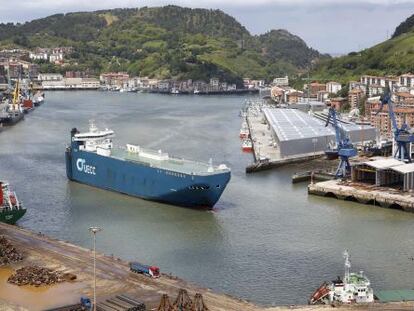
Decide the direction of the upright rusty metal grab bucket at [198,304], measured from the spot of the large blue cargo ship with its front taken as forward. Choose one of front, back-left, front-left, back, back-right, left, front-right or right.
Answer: front-right

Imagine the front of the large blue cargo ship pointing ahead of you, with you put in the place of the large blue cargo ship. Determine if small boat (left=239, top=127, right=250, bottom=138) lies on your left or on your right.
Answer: on your left

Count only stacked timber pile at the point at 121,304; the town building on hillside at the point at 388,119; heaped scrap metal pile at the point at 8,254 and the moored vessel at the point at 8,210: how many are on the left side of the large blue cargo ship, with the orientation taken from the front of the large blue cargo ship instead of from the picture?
1

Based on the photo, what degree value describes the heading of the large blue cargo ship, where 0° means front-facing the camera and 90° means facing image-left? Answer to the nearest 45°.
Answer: approximately 315°

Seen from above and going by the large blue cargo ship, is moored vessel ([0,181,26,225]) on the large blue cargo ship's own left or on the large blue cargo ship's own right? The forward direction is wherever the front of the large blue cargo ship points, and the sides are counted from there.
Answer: on the large blue cargo ship's own right

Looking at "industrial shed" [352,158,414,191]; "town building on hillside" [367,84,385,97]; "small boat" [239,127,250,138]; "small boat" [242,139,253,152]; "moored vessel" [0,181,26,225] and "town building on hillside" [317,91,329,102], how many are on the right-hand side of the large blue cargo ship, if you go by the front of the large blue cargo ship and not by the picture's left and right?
1

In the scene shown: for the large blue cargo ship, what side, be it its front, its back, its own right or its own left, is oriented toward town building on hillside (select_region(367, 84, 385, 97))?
left

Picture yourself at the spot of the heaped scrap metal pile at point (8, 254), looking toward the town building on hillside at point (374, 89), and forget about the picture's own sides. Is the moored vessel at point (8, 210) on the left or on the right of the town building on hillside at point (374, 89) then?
left

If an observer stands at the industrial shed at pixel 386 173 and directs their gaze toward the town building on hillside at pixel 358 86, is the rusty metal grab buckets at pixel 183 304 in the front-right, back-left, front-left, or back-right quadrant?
back-left

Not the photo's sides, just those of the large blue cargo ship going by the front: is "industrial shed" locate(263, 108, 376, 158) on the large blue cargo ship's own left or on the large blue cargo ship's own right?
on the large blue cargo ship's own left

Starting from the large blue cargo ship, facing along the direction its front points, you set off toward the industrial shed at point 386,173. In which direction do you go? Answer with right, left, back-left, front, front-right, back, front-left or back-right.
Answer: front-left

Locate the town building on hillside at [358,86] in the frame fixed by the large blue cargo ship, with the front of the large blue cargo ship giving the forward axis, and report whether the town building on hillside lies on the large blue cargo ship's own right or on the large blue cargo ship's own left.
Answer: on the large blue cargo ship's own left

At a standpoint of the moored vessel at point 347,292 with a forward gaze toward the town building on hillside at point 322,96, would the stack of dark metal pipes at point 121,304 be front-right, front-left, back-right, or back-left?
back-left

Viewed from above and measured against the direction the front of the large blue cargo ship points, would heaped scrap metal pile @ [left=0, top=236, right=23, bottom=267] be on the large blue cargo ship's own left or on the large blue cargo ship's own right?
on the large blue cargo ship's own right

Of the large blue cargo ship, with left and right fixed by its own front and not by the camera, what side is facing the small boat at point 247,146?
left
